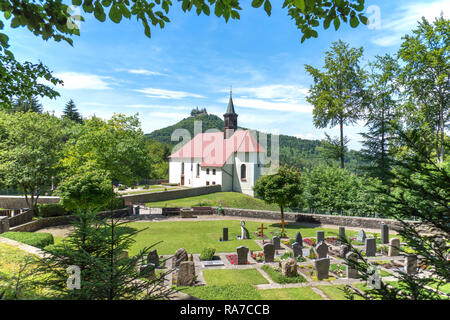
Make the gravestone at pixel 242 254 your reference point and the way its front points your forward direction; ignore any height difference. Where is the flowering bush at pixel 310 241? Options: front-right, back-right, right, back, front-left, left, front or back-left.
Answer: back-left

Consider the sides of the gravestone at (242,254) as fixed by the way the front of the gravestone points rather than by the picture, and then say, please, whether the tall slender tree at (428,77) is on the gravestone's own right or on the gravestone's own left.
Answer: on the gravestone's own left

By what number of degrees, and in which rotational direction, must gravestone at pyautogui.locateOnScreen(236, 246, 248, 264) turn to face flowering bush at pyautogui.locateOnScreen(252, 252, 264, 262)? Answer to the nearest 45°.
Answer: approximately 135° to its left

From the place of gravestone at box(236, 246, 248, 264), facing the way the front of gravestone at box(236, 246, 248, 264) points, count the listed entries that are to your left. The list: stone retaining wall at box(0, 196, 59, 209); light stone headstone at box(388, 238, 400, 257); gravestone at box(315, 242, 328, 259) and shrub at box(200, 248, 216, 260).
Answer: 2

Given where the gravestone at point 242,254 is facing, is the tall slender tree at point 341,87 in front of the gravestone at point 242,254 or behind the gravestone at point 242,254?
behind

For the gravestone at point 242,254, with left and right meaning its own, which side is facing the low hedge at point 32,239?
right

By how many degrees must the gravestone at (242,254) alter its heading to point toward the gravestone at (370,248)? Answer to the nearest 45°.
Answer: approximately 90° to its left

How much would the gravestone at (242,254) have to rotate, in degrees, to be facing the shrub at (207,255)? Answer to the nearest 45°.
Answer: approximately 90° to its right

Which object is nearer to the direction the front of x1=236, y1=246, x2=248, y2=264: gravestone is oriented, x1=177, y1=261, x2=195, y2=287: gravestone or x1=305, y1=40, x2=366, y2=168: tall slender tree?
the gravestone

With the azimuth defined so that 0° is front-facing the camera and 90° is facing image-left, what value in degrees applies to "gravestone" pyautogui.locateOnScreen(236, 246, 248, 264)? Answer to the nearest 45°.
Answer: approximately 0°

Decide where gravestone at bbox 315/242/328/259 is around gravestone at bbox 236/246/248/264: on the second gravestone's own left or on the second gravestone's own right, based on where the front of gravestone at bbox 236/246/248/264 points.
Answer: on the second gravestone's own left
